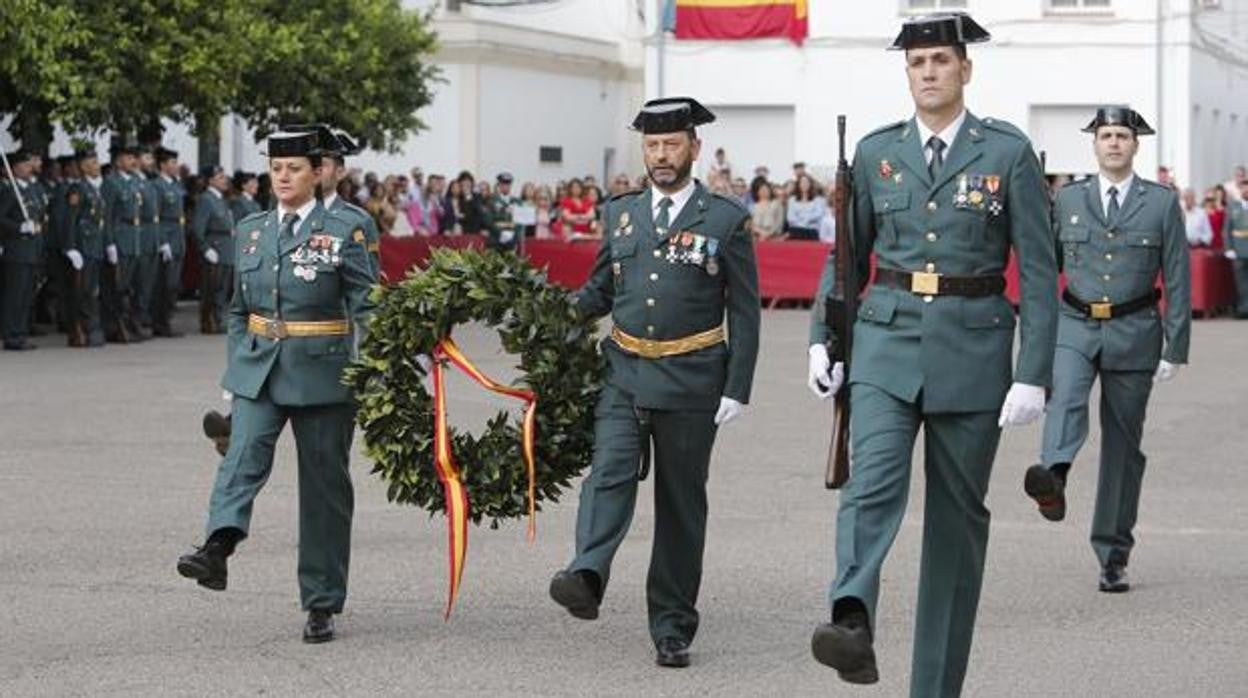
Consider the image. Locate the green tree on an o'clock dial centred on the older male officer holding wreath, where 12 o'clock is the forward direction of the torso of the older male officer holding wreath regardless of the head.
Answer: The green tree is roughly at 4 o'clock from the older male officer holding wreath.

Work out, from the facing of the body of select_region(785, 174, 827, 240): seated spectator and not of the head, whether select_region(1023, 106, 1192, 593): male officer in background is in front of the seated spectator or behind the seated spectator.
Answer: in front

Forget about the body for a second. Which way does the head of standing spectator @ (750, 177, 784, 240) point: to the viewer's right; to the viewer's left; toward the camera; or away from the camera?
toward the camera

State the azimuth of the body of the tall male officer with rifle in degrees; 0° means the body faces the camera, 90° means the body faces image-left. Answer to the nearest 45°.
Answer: approximately 45°

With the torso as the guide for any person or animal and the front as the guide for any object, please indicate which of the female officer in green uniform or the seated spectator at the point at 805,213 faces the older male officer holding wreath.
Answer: the seated spectator

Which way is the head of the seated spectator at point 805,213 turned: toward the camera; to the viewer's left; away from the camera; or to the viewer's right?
toward the camera

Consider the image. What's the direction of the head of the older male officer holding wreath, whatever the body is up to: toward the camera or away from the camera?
toward the camera

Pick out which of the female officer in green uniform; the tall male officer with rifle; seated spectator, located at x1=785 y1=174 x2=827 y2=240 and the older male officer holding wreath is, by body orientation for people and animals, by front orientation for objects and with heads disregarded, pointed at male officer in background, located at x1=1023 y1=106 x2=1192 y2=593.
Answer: the seated spectator

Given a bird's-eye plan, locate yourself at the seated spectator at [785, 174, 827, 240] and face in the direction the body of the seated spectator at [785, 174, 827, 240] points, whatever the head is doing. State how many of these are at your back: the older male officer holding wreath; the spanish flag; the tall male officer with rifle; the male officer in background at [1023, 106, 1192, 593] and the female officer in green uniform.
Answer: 1

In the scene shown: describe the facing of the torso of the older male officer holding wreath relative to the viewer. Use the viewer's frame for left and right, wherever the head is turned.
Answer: facing the viewer and to the left of the viewer

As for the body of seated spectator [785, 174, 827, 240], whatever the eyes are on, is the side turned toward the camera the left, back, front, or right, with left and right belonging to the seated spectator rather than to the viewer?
front

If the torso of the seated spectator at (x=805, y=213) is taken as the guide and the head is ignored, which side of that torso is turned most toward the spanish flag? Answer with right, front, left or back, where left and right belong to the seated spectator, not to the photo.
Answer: back

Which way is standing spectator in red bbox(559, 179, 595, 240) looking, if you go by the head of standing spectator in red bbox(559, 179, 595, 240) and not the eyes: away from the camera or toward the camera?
toward the camera

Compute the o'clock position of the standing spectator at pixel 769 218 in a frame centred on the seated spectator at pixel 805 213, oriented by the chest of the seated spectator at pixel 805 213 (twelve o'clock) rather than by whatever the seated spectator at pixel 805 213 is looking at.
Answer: the standing spectator at pixel 769 218 is roughly at 4 o'clock from the seated spectator at pixel 805 213.

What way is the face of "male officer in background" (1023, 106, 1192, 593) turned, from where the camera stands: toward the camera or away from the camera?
toward the camera

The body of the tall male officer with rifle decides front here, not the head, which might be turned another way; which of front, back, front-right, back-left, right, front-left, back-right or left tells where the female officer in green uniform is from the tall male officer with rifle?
right

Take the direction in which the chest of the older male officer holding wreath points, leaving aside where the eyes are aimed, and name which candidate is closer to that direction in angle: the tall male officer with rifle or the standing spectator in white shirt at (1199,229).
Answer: the tall male officer with rifle

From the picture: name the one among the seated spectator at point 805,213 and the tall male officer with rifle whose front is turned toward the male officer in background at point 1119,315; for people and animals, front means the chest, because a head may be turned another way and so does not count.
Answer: the seated spectator
